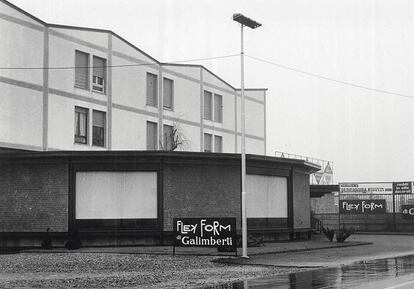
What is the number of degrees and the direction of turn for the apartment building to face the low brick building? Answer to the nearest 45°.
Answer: approximately 45° to its right

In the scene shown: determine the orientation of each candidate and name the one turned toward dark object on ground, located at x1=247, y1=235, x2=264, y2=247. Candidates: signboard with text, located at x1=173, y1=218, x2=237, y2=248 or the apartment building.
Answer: the apartment building

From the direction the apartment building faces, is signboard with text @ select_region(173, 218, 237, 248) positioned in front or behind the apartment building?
in front

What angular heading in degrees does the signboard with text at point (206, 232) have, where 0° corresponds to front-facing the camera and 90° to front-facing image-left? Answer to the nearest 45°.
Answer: approximately 0°

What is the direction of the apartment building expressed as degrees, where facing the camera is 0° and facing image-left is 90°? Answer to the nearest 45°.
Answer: approximately 315°

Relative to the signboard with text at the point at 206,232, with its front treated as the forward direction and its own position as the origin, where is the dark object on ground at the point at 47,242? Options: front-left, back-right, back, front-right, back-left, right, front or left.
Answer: back-right

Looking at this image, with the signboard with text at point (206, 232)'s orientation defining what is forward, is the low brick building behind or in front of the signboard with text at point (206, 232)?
behind
